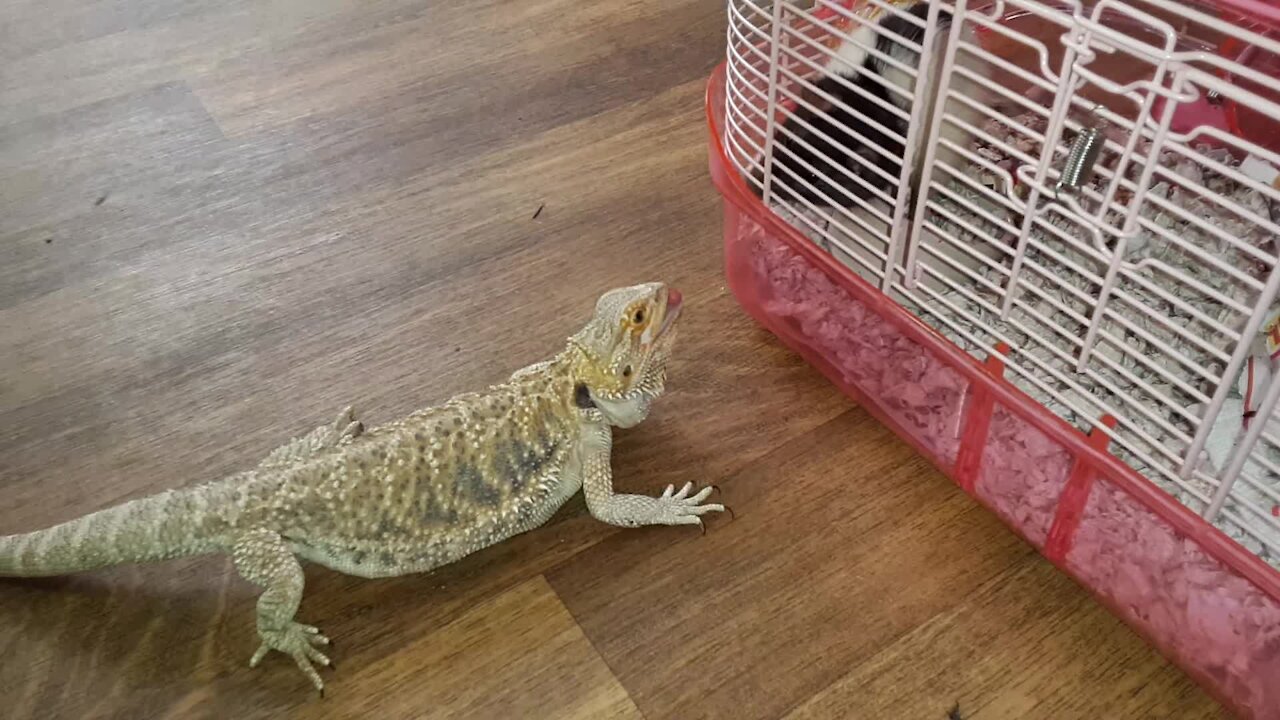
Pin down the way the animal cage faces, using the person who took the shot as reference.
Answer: facing the viewer and to the left of the viewer

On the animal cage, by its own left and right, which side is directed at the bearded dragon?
front
